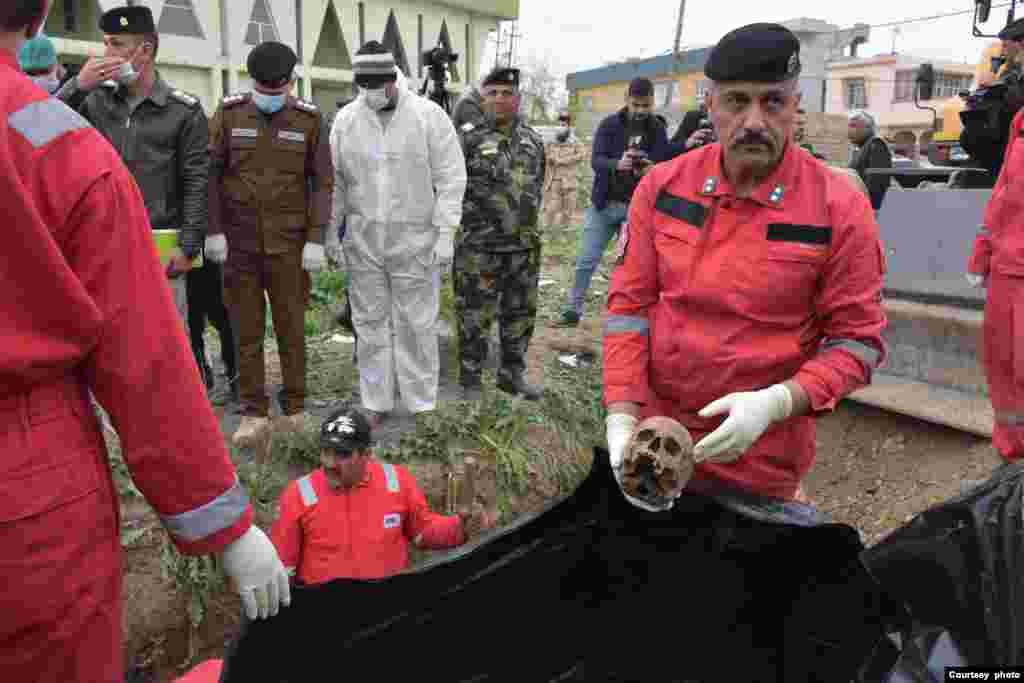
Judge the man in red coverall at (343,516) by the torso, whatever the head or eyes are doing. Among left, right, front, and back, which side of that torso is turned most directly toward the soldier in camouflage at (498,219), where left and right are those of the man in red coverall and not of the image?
back

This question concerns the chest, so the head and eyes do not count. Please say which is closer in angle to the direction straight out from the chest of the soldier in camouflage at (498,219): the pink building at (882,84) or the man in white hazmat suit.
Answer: the man in white hazmat suit

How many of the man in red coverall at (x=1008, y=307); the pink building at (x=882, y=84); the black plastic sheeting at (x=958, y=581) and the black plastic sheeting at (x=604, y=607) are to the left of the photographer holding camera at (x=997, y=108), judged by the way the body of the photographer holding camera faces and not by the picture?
3

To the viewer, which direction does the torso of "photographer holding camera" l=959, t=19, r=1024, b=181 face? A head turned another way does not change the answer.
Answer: to the viewer's left

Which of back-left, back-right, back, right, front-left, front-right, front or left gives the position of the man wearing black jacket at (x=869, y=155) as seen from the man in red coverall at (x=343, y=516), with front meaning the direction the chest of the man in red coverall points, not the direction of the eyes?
back-left

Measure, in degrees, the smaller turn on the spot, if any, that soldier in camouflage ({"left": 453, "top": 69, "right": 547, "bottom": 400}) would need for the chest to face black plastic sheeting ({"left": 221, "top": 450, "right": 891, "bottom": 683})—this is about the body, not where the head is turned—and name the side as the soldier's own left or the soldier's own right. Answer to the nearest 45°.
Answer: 0° — they already face it

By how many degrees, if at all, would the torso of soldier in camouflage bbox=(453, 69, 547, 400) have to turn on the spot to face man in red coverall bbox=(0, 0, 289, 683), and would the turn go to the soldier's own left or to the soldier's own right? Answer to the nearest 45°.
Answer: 0° — they already face them

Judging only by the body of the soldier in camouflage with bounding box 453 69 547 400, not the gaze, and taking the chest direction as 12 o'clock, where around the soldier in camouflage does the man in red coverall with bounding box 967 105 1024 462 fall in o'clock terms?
The man in red coverall is roughly at 10 o'clock from the soldier in camouflage.

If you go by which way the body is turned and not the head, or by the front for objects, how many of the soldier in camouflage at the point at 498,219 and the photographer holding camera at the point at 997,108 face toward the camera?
1

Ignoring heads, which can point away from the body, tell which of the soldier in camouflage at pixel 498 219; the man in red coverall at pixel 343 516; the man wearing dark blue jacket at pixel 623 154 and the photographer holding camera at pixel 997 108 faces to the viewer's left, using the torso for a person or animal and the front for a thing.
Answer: the photographer holding camera

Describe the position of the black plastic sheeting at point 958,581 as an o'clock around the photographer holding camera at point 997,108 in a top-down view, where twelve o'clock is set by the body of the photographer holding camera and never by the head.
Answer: The black plastic sheeting is roughly at 9 o'clock from the photographer holding camera.

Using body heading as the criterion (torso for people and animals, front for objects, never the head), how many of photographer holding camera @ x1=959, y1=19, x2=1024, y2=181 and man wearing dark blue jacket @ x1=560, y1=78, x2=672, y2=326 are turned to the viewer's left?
1

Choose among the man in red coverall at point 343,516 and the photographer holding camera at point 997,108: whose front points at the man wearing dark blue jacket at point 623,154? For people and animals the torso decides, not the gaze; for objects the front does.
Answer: the photographer holding camera
